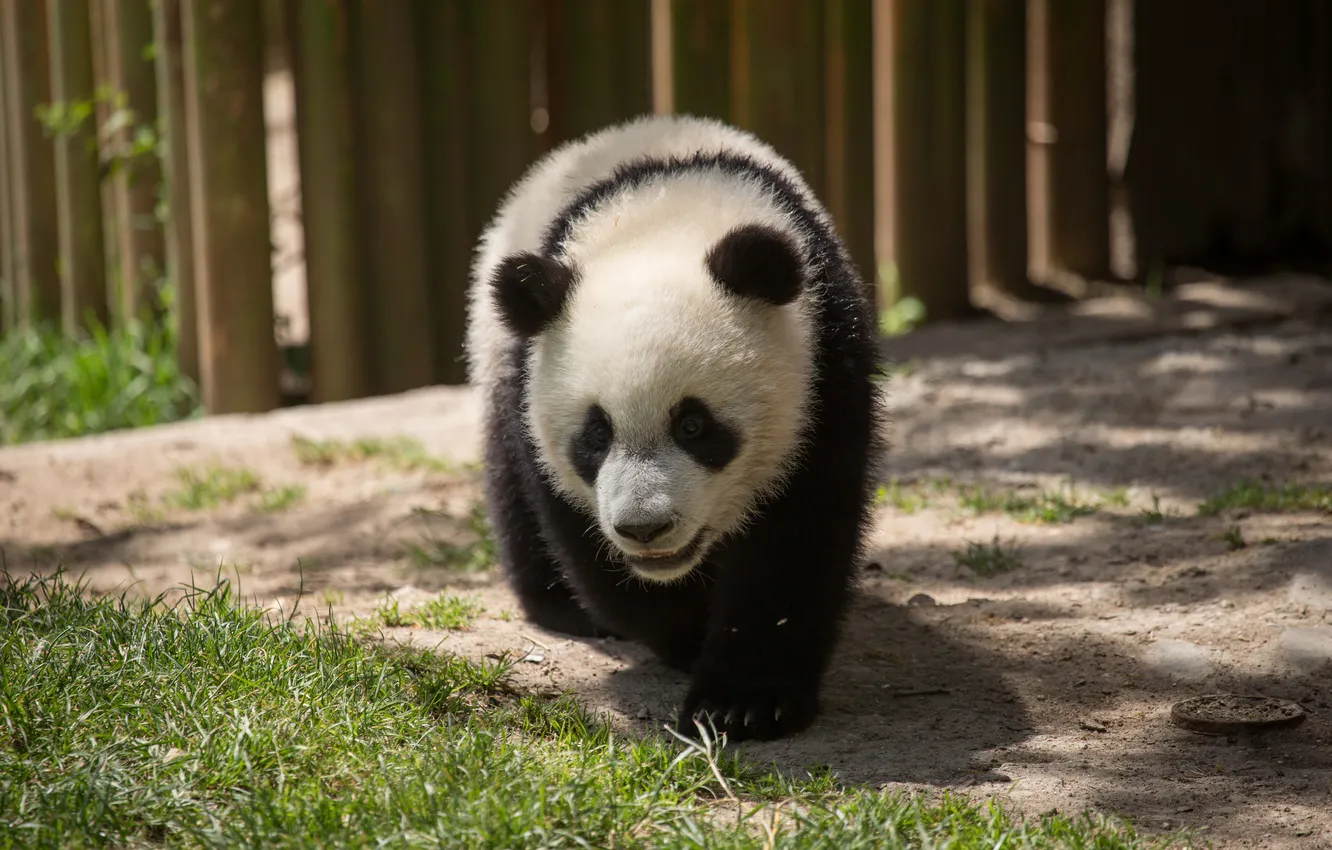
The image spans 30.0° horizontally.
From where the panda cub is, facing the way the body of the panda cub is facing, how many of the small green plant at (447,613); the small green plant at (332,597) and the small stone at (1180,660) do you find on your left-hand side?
1

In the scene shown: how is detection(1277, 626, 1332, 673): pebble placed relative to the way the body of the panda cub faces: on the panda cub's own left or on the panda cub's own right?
on the panda cub's own left

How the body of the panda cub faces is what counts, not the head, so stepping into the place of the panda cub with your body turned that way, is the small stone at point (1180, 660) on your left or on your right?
on your left

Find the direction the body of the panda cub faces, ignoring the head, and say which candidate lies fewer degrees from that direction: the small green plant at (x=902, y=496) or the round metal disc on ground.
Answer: the round metal disc on ground

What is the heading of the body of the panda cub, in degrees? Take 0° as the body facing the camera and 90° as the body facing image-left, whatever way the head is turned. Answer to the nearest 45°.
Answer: approximately 0°

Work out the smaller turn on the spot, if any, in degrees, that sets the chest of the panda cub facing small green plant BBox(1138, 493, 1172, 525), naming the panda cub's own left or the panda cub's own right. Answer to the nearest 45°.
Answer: approximately 135° to the panda cub's own left
